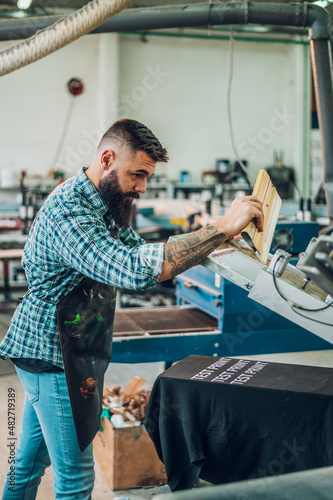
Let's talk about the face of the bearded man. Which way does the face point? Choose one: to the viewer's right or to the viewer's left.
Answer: to the viewer's right

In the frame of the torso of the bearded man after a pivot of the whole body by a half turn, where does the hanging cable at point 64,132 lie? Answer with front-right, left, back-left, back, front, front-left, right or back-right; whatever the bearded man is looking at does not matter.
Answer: right

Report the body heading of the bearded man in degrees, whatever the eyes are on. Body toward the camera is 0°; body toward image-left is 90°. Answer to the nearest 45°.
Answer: approximately 270°

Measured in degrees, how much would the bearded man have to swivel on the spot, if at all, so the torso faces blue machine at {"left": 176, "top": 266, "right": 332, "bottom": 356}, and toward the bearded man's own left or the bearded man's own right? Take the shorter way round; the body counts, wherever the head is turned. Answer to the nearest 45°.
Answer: approximately 45° to the bearded man's own left

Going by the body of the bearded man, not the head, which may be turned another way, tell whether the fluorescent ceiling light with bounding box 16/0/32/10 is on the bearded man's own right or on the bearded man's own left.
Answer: on the bearded man's own left

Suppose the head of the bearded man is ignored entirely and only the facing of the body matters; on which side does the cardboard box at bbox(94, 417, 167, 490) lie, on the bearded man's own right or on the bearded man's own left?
on the bearded man's own left

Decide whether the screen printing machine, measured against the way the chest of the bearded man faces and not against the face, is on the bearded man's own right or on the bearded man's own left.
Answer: on the bearded man's own left
